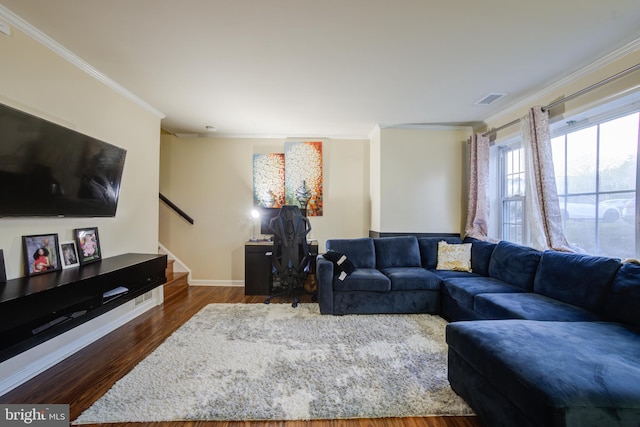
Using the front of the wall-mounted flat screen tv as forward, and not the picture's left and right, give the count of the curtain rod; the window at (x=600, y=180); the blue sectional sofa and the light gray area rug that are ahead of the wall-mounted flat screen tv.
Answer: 4

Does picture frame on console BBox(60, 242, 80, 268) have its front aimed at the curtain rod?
yes

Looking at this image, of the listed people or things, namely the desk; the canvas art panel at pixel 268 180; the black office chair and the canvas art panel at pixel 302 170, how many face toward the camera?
3

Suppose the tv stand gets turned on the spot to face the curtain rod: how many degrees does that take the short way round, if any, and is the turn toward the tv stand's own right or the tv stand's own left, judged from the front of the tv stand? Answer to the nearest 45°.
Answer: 0° — it already faces it

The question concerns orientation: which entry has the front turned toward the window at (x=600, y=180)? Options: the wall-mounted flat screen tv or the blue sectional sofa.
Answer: the wall-mounted flat screen tv

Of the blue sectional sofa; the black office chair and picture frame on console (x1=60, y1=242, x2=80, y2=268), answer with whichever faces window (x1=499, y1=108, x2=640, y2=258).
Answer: the picture frame on console

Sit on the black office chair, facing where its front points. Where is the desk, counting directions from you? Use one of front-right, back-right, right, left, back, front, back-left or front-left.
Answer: front-left

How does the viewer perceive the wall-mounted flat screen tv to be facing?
facing the viewer and to the right of the viewer

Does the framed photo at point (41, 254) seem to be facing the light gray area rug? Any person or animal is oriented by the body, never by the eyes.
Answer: yes

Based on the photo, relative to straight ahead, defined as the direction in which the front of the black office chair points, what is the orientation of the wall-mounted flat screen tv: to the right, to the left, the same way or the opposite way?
to the right

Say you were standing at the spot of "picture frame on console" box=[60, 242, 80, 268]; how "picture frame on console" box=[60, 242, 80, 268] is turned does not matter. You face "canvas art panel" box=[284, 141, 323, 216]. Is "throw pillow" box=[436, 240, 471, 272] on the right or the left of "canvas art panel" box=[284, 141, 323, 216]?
right

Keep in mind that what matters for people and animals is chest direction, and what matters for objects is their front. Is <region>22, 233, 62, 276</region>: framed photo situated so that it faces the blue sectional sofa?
yes

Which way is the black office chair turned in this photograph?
away from the camera

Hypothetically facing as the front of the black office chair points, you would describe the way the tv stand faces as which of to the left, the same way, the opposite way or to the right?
to the right

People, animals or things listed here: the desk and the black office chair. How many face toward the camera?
1

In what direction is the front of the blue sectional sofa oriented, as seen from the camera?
facing the viewer and to the left of the viewer

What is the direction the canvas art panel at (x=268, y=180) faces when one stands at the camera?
facing the viewer
